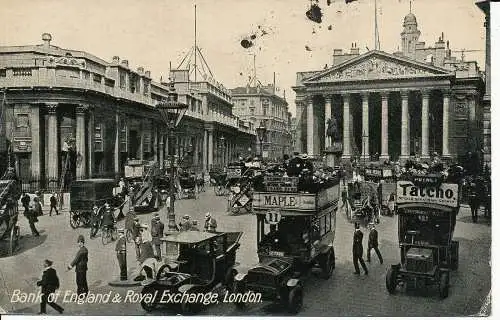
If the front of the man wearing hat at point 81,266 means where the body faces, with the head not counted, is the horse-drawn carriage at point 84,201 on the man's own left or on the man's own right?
on the man's own right

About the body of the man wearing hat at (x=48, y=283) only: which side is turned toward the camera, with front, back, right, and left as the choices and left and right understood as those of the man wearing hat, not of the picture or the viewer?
left

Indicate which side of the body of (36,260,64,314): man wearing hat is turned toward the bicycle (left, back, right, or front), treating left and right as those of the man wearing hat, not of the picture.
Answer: right
